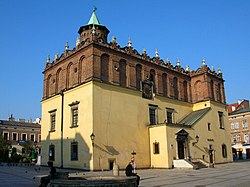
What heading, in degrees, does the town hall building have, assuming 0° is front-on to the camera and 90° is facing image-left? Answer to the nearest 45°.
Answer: approximately 315°
